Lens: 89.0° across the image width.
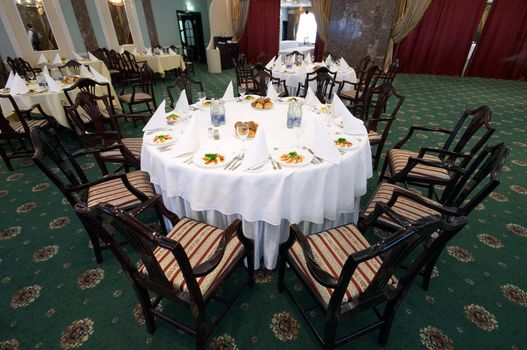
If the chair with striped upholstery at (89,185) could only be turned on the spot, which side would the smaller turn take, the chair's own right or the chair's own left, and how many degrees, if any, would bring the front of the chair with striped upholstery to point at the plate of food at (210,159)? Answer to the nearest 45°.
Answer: approximately 45° to the chair's own right

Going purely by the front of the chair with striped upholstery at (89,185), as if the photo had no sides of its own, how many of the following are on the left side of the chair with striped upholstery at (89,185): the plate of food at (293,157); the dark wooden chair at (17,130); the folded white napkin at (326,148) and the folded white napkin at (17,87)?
2

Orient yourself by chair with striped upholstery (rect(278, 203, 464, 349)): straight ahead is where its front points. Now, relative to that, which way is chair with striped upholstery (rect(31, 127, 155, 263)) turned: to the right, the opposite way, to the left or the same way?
to the right

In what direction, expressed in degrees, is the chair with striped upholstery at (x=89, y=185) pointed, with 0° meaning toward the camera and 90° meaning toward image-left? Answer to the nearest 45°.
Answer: approximately 270°

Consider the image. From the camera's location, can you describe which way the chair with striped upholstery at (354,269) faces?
facing away from the viewer and to the left of the viewer

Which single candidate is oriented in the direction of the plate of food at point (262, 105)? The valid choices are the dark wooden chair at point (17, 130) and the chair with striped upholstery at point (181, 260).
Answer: the chair with striped upholstery

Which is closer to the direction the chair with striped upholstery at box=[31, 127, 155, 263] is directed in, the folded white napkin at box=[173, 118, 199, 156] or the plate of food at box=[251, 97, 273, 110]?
the plate of food

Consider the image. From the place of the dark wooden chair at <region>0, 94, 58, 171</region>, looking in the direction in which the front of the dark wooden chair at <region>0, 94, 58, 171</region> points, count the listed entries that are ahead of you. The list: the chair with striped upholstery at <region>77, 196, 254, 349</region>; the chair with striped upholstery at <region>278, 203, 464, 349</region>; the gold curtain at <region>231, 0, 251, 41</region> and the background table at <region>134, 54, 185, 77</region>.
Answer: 2

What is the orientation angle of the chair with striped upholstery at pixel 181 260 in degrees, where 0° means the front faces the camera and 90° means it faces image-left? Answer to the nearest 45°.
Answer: approximately 225°

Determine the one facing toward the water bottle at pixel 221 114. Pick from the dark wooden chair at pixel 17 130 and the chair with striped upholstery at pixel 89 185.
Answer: the chair with striped upholstery

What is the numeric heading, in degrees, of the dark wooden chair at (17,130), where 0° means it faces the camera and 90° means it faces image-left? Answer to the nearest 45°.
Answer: approximately 225°

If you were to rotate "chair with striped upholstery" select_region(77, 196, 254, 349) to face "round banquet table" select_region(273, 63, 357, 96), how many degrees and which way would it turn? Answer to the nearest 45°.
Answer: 0° — it already faces it

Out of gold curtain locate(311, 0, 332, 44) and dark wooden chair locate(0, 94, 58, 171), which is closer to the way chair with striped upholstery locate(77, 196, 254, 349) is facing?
the gold curtain
